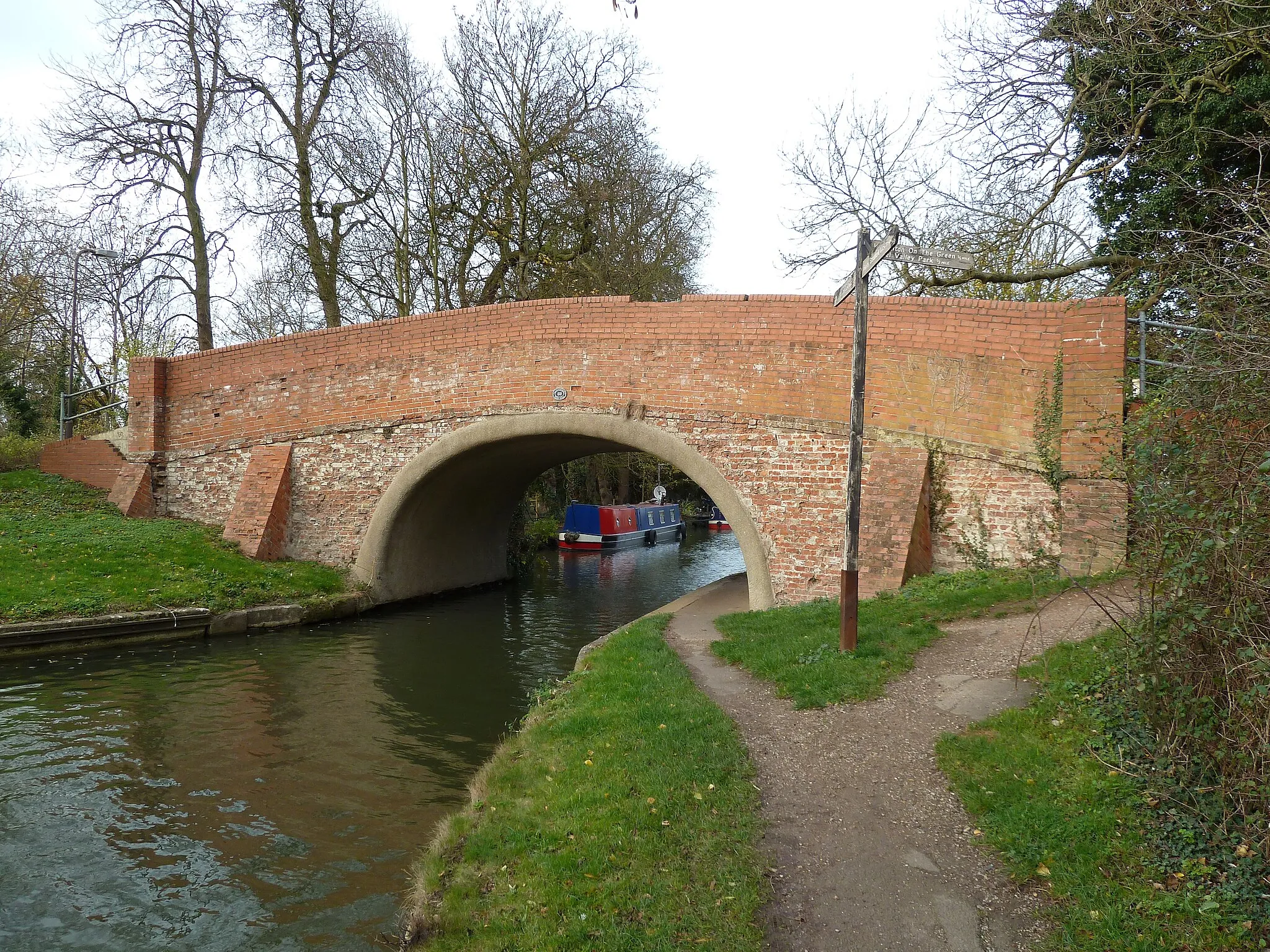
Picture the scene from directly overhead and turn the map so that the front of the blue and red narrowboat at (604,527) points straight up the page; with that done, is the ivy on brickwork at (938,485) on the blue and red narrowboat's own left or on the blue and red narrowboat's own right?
on the blue and red narrowboat's own left

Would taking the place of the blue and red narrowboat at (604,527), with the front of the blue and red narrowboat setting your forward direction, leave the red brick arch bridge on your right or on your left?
on your left

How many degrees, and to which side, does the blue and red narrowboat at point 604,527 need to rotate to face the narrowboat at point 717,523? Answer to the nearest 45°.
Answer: approximately 135° to its right

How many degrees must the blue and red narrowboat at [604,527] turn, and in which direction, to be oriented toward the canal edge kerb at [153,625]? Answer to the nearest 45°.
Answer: approximately 45° to its left

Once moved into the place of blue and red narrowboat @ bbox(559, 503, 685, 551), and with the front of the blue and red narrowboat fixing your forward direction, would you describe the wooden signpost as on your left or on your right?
on your left

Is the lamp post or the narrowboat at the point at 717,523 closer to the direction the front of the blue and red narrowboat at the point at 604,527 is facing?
the lamp post

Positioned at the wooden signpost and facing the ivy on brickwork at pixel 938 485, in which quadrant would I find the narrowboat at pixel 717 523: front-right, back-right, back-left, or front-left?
front-left

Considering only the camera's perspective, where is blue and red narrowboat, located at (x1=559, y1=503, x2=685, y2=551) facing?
facing the viewer and to the left of the viewer

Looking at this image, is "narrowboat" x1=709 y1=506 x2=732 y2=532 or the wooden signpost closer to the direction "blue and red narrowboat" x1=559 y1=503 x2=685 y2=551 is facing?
the wooden signpost

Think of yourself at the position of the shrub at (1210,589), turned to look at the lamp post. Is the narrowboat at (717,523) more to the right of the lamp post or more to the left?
right
